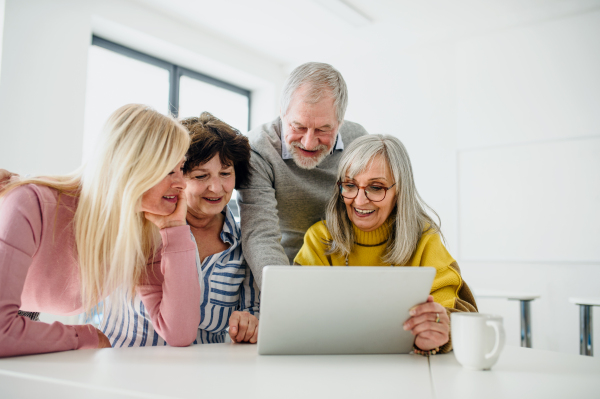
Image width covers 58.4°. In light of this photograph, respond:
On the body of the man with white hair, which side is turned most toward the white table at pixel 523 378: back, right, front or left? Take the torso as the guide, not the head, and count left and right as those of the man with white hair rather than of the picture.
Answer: front

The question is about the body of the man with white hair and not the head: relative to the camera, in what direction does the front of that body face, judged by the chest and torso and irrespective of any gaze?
toward the camera

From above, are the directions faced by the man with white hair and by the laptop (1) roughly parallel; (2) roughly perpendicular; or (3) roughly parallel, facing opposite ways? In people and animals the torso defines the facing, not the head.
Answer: roughly parallel, facing opposite ways

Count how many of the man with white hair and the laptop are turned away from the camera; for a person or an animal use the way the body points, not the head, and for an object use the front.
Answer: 1

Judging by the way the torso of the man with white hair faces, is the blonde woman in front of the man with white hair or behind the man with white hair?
in front

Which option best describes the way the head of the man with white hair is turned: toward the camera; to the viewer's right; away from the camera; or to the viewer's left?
toward the camera

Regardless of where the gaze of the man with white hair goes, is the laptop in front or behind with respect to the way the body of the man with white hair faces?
in front

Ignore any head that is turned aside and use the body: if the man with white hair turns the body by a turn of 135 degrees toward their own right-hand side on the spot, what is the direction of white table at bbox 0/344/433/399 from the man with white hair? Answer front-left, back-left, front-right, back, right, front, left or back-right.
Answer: back-left

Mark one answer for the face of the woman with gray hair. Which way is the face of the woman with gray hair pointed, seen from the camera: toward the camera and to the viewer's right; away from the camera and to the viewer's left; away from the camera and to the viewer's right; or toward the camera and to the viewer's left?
toward the camera and to the viewer's left

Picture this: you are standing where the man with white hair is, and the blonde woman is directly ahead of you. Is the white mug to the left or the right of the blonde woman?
left

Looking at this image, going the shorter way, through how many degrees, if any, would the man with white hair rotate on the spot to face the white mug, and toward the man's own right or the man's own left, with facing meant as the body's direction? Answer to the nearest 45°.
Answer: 0° — they already face it

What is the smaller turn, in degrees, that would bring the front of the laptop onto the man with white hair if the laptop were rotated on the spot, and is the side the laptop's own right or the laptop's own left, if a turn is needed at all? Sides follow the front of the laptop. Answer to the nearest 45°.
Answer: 0° — it already faces them

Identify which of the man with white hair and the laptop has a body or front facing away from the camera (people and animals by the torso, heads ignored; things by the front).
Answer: the laptop

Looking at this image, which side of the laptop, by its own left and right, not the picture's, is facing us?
back

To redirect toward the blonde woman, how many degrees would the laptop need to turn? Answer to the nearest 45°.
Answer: approximately 90° to its left

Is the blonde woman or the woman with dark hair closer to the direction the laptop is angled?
the woman with dark hair

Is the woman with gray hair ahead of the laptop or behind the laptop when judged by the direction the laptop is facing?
ahead
